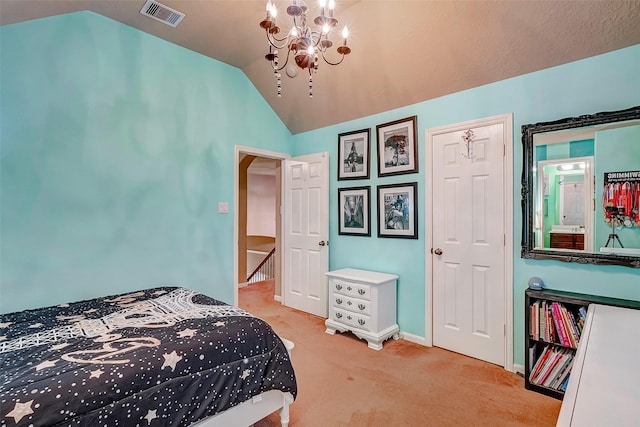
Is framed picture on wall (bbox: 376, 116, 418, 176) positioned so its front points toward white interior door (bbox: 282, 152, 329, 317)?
no

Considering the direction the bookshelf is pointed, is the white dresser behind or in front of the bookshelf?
in front

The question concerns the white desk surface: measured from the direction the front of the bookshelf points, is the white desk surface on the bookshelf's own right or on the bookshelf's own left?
on the bookshelf's own left

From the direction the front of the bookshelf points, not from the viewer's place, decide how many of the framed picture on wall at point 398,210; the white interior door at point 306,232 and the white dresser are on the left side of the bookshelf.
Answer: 0

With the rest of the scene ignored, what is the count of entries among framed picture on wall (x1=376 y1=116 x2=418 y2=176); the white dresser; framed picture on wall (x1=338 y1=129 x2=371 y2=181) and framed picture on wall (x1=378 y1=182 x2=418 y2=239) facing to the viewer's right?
0

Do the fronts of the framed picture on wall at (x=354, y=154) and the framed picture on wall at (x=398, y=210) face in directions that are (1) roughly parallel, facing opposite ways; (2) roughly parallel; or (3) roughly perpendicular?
roughly parallel

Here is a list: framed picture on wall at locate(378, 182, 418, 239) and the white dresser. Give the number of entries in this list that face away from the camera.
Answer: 0

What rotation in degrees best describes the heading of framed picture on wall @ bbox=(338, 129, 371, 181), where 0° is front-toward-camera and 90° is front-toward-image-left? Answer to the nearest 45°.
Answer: approximately 45°

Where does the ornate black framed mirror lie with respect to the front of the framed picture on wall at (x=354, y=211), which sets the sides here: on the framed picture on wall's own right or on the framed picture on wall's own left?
on the framed picture on wall's own left

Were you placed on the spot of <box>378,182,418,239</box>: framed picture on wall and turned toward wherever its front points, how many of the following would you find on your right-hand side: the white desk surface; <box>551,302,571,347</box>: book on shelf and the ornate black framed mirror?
0

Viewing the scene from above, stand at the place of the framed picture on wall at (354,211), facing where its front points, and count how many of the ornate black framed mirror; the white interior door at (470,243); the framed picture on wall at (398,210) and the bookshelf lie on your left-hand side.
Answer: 4

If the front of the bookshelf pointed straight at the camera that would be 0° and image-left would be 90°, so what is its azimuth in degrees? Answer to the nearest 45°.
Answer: approximately 45°

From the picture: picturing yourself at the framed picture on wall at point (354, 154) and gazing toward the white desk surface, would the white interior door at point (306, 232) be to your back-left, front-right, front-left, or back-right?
back-right

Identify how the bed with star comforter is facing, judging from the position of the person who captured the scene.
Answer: facing away from the viewer and to the right of the viewer

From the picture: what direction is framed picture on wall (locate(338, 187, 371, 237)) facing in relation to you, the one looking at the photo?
facing the viewer and to the left of the viewer
